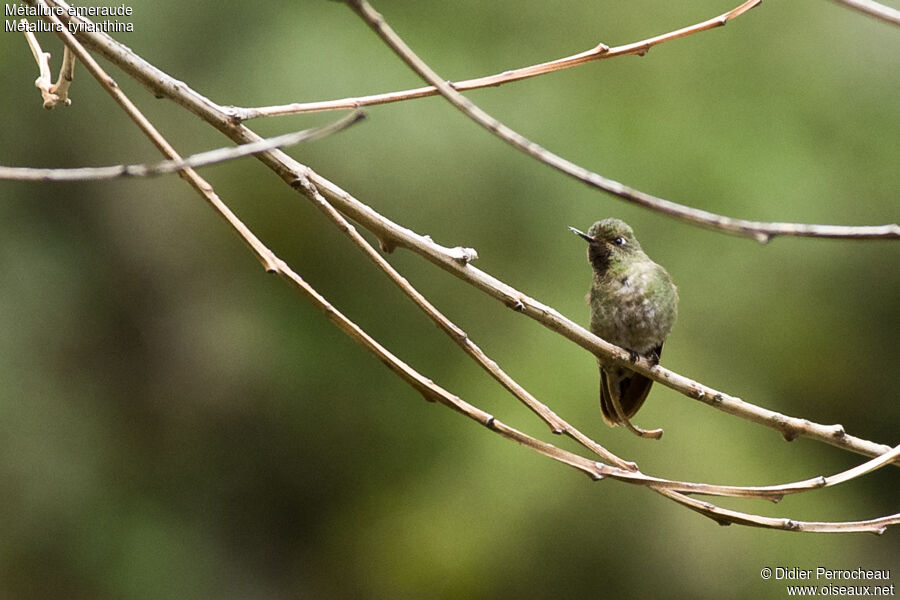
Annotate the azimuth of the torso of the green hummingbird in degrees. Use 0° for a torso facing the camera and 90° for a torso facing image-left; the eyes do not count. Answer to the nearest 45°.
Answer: approximately 45°

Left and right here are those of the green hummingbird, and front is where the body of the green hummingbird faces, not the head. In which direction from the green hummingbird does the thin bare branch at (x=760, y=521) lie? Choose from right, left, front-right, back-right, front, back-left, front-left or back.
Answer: front-left
